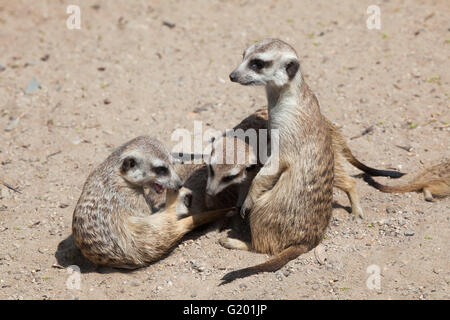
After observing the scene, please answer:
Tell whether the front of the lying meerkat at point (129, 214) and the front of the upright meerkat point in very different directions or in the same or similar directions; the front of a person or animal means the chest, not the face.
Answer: very different directions

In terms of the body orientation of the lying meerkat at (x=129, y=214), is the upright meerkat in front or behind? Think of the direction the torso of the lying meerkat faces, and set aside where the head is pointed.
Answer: in front

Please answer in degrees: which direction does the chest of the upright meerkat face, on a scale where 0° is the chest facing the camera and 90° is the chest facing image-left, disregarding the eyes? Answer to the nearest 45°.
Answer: approximately 90°

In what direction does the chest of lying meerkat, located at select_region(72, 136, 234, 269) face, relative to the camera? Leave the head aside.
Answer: to the viewer's right

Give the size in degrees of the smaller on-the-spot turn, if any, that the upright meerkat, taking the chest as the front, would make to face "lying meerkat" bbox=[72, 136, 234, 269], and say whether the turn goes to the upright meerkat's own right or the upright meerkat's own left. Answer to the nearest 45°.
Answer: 0° — it already faces it
